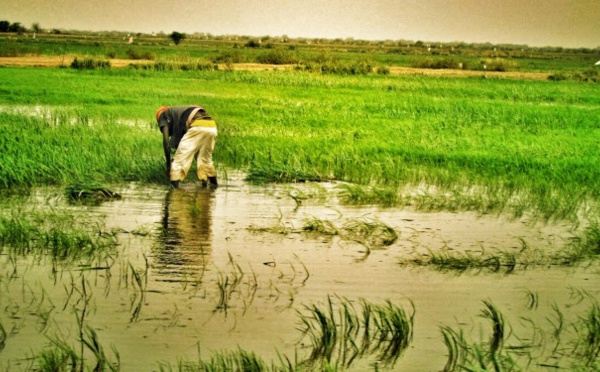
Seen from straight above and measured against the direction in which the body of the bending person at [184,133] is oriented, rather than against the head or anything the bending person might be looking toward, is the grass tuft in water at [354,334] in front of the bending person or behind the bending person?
behind

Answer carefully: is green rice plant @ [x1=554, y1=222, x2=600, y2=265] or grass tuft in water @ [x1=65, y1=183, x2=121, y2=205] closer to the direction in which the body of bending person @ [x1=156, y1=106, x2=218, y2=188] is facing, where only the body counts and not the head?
the grass tuft in water

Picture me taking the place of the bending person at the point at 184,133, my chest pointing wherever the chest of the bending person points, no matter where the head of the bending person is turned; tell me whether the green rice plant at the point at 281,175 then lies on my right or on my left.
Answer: on my right

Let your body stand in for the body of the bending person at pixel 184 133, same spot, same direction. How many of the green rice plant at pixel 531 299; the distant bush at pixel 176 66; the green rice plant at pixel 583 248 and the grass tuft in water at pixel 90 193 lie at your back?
2

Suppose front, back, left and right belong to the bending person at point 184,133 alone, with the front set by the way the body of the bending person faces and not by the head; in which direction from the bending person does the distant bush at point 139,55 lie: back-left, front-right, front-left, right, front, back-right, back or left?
front-right

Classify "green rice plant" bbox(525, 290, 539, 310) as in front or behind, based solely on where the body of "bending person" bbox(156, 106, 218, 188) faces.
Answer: behind

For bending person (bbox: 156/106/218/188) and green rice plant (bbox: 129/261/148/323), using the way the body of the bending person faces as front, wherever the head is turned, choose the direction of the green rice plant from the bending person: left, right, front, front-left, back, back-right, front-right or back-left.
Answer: back-left

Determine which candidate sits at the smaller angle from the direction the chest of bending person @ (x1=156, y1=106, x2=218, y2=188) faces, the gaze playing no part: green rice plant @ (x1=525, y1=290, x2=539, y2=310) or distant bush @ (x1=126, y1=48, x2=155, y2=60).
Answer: the distant bush

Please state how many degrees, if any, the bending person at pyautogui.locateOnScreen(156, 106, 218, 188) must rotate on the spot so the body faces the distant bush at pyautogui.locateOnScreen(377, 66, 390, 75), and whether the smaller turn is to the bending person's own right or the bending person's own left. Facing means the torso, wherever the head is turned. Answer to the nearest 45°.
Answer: approximately 45° to the bending person's own right

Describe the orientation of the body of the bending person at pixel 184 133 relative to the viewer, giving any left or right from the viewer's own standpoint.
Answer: facing away from the viewer and to the left of the viewer

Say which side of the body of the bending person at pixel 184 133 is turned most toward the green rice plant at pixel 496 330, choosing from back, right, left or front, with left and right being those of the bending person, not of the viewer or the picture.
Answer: back

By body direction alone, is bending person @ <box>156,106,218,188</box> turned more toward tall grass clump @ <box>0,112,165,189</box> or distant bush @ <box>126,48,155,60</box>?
the tall grass clump

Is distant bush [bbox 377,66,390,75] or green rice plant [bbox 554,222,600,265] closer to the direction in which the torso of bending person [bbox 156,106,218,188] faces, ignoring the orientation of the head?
the distant bush

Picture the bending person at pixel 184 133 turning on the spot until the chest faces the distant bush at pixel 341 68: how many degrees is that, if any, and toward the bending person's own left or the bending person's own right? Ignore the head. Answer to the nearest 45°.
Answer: approximately 45° to the bending person's own right
